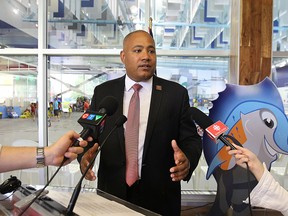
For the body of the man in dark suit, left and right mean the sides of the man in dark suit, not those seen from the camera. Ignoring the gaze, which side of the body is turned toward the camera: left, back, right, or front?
front

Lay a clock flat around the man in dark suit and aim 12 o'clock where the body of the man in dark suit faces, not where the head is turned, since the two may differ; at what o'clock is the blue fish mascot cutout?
The blue fish mascot cutout is roughly at 8 o'clock from the man in dark suit.
